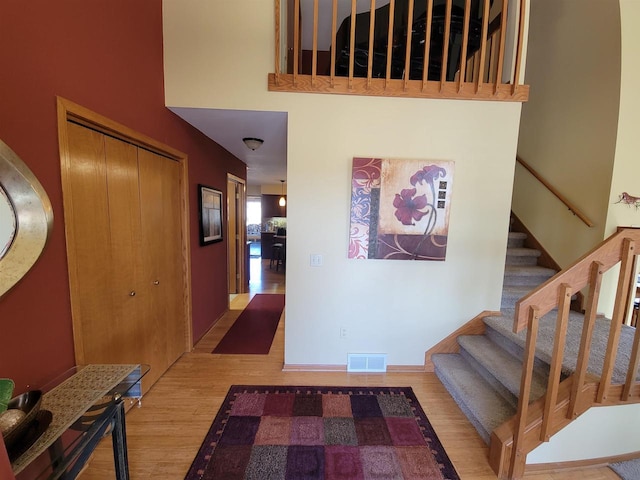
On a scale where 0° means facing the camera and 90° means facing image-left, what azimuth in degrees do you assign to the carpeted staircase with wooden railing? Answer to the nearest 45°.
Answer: approximately 45°

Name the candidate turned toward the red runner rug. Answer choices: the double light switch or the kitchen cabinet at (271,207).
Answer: the kitchen cabinet

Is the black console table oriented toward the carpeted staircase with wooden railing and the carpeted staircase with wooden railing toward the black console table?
yes

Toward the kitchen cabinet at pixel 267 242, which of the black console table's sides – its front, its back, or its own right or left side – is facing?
left

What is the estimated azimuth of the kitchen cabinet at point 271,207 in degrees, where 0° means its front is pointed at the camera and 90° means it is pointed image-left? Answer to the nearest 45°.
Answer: approximately 0°

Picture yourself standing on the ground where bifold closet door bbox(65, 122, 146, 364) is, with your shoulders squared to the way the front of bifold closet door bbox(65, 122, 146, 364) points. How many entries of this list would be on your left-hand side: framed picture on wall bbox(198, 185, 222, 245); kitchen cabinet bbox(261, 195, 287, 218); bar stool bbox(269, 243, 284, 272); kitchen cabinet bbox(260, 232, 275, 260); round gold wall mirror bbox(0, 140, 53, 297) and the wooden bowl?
4

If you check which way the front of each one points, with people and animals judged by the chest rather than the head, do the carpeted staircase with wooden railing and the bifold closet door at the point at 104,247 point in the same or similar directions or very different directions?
very different directions

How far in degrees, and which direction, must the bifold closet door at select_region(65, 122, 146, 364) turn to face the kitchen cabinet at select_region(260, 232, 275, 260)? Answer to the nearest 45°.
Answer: approximately 90° to its left

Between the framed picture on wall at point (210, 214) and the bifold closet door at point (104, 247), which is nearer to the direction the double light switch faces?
the bifold closet door
